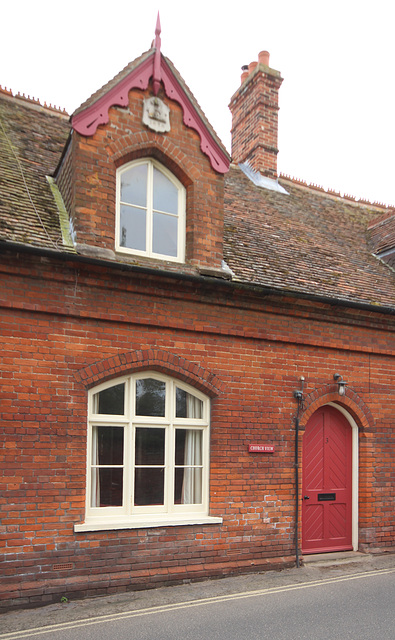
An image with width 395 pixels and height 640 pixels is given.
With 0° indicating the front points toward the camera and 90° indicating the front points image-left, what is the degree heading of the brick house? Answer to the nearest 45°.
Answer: approximately 315°
